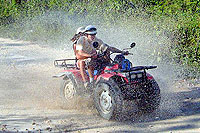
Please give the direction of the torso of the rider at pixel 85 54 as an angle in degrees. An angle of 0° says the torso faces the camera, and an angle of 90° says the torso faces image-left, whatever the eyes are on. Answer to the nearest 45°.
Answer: approximately 315°
